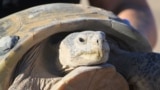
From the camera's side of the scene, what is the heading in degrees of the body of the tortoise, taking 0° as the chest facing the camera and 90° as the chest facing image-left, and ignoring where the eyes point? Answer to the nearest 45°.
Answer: approximately 315°
